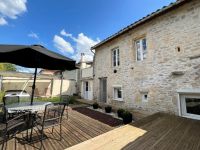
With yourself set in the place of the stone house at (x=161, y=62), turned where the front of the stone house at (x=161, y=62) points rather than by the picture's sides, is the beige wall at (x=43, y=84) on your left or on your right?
on your right

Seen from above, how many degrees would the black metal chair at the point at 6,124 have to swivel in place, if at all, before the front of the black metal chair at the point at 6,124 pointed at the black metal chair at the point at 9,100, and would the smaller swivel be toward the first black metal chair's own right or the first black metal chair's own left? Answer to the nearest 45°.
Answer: approximately 45° to the first black metal chair's own left

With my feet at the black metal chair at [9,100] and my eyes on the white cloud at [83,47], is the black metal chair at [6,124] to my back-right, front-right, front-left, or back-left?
back-right

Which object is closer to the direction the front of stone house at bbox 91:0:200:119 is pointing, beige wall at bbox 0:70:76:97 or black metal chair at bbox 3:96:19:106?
the black metal chair

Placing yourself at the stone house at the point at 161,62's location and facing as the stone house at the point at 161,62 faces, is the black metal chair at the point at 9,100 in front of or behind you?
in front

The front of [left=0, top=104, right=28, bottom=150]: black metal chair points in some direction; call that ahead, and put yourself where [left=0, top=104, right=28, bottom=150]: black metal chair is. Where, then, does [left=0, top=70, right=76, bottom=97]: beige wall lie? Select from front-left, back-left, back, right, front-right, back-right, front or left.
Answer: front-left

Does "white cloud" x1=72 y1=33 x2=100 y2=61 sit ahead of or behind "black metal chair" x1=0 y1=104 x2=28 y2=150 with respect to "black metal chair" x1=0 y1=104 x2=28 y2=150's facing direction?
ahead

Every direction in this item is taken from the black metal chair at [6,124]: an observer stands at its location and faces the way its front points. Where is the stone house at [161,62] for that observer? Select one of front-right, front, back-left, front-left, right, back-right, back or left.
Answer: front-right

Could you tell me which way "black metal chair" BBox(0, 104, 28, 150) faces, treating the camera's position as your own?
facing away from the viewer and to the right of the viewer

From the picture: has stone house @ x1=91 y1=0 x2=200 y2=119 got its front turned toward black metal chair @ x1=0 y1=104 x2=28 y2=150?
yes

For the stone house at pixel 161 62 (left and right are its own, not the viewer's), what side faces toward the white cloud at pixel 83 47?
right

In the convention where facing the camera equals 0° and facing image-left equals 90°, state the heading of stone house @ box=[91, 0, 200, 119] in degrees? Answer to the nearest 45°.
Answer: approximately 45°
